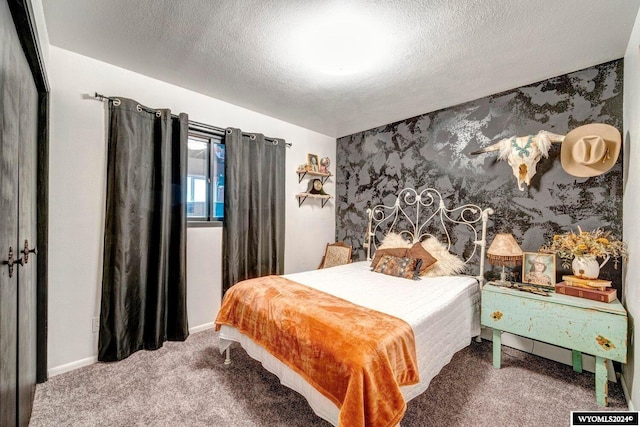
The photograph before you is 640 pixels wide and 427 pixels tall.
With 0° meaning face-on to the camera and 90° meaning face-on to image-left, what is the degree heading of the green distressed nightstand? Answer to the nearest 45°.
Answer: approximately 45°

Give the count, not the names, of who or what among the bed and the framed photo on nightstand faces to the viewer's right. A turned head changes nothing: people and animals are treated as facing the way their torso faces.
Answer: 0

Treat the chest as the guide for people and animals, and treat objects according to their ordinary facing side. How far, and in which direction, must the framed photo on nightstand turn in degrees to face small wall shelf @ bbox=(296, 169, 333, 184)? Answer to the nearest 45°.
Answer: approximately 45° to its right

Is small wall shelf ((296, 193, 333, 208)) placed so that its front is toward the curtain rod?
no

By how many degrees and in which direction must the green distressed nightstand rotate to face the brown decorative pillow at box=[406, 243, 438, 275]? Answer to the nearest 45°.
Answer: approximately 45° to its right

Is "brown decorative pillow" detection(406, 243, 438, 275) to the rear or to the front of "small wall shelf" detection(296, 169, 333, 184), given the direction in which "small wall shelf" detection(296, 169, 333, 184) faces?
to the front

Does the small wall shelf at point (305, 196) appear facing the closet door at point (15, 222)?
no

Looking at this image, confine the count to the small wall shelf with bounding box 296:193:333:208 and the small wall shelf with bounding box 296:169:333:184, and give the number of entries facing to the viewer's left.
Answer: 0

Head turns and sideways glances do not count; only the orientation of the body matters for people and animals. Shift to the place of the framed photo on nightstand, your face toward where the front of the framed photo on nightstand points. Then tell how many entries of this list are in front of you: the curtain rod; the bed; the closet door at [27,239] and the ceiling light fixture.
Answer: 4

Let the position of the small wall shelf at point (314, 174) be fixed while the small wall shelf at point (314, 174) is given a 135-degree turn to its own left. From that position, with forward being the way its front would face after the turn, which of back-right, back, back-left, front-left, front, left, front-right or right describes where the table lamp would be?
back-right

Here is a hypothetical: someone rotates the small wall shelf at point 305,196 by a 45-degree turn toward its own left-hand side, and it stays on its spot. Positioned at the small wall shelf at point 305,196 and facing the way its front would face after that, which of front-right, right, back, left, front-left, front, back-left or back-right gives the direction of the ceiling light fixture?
right

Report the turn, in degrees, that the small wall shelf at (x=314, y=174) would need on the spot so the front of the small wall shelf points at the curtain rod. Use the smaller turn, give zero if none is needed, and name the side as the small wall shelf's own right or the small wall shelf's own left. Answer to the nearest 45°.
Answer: approximately 90° to the small wall shelf's own right

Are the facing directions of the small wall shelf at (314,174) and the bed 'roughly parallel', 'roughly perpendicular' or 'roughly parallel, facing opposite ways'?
roughly perpendicular

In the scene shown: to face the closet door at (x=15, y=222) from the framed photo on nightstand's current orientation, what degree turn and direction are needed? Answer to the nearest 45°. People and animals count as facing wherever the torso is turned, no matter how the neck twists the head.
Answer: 0° — it already faces it

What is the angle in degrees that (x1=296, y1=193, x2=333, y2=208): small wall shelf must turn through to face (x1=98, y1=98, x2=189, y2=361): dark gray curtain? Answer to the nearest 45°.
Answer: approximately 90° to its right

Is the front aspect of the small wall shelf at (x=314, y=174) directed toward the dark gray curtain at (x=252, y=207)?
no

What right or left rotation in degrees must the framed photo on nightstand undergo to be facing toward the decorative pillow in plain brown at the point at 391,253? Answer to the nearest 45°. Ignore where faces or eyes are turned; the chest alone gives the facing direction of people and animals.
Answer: approximately 45° to its right

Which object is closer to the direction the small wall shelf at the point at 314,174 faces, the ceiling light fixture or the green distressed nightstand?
the green distressed nightstand

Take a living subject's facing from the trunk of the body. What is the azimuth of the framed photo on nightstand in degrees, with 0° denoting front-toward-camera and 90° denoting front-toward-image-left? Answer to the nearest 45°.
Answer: approximately 45°

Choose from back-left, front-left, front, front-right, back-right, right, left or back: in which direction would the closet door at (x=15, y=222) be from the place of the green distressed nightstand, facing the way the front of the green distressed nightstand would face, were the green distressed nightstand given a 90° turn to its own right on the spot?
left

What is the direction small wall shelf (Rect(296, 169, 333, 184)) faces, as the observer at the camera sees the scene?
facing the viewer and to the right of the viewer
